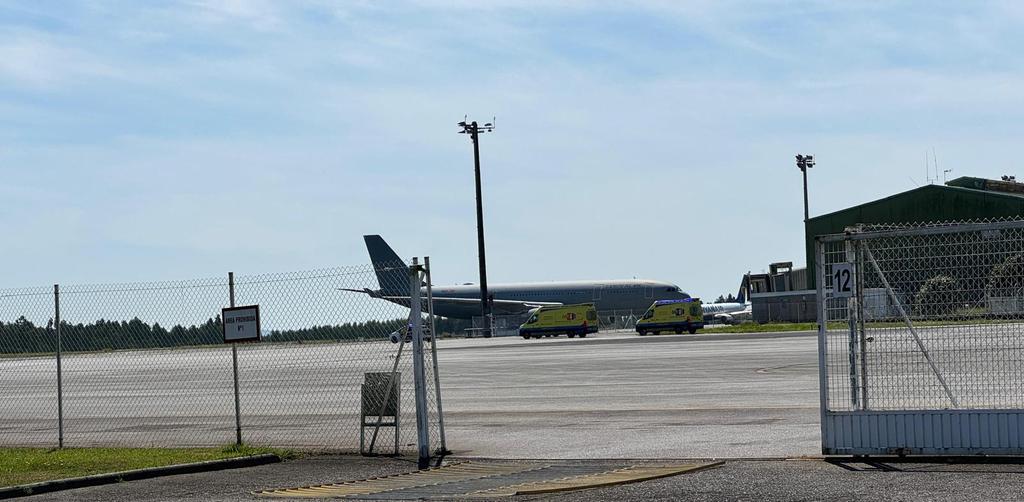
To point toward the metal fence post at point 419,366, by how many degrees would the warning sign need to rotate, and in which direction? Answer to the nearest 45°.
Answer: approximately 45° to its left

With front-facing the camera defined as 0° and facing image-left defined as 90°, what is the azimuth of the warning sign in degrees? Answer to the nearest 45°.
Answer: approximately 0°

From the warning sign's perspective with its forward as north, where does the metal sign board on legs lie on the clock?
The metal sign board on legs is roughly at 10 o'clock from the warning sign.

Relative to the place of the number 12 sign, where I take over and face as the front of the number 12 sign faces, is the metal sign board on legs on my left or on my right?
on my right

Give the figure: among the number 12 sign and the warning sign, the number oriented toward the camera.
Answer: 2

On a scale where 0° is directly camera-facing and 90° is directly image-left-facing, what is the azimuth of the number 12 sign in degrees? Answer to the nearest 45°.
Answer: approximately 0°

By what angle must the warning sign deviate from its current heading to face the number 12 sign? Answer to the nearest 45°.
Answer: approximately 45° to its left

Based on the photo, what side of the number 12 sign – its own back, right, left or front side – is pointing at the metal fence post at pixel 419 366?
right
